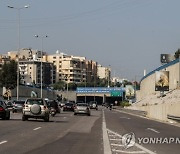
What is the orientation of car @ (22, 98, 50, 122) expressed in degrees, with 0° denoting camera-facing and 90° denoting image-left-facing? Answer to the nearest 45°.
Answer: approximately 180°

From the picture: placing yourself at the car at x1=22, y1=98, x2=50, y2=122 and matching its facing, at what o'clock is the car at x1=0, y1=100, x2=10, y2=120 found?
the car at x1=0, y1=100, x2=10, y2=120 is roughly at 10 o'clock from the car at x1=22, y1=98, x2=50, y2=122.
